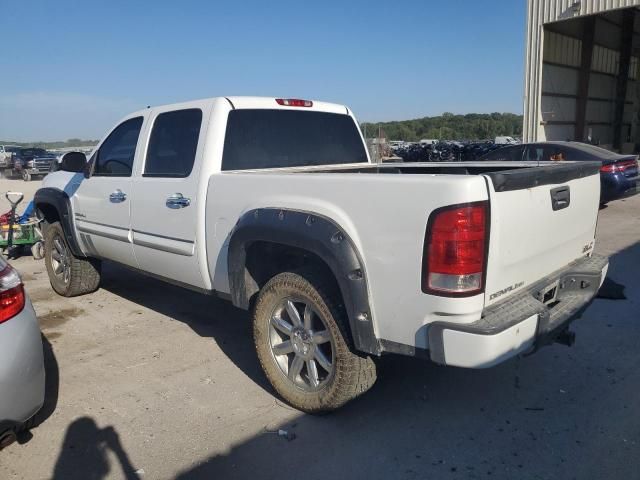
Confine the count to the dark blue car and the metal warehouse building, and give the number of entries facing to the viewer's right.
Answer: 0

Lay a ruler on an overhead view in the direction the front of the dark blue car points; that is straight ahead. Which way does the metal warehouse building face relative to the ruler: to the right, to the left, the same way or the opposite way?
to the left

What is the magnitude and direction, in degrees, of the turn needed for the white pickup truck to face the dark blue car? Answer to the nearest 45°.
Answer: approximately 90° to its right

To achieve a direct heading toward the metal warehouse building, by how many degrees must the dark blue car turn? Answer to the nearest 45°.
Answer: approximately 45° to its right

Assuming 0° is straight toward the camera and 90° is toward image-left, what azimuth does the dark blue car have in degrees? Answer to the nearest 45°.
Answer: approximately 135°

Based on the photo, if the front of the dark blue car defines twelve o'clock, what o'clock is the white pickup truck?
The white pickup truck is roughly at 8 o'clock from the dark blue car.

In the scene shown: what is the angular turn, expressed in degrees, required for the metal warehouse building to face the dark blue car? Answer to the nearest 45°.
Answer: approximately 45° to its left

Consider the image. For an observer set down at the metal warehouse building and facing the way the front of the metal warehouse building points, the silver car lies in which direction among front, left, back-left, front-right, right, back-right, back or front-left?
front-left

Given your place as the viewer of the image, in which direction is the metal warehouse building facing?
facing the viewer and to the left of the viewer

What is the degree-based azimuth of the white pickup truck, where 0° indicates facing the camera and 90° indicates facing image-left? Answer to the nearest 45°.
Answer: approximately 135°
